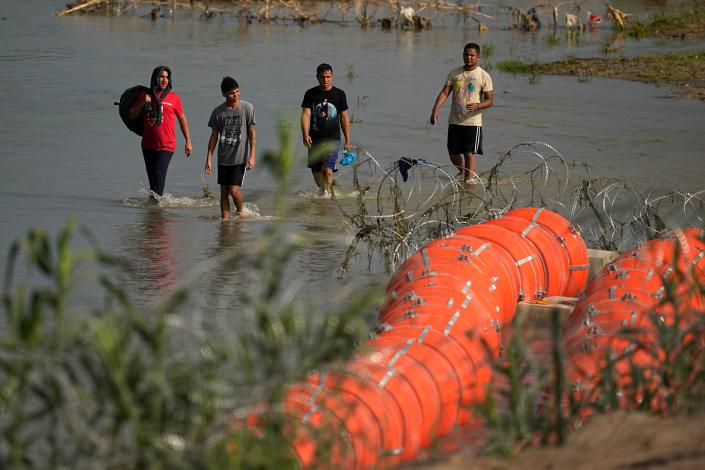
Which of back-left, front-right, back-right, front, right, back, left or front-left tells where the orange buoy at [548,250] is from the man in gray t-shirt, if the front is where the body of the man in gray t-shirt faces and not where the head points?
front-left

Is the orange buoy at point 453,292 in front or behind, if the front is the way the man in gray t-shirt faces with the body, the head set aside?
in front

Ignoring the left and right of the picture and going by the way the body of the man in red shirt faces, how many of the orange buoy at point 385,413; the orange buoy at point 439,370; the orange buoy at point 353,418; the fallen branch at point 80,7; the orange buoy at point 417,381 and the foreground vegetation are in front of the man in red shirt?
5

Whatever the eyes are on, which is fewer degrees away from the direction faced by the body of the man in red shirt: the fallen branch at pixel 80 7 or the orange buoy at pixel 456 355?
the orange buoy

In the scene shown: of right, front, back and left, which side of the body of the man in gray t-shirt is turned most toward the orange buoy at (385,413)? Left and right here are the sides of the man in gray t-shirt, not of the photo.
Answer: front

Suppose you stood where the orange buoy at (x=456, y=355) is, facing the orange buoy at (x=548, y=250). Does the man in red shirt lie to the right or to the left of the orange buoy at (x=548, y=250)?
left

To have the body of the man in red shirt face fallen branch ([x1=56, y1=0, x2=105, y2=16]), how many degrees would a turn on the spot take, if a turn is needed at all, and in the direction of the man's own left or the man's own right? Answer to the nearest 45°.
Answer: approximately 180°

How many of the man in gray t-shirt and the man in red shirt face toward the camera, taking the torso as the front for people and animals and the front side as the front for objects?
2

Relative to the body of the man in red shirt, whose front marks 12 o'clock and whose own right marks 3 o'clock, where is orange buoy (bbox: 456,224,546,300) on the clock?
The orange buoy is roughly at 11 o'clock from the man in red shirt.

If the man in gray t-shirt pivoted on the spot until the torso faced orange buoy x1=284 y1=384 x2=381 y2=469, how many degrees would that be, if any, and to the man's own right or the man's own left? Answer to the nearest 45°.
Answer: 0° — they already face it

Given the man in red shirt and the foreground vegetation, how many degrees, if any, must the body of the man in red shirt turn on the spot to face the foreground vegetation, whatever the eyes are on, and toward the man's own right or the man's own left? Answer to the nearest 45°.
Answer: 0° — they already face it

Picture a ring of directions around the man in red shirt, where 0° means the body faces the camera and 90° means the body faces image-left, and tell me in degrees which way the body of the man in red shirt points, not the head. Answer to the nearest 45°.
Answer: approximately 0°
